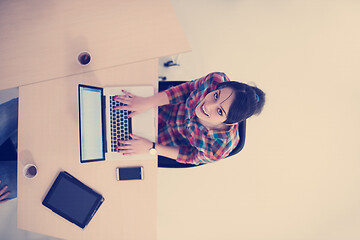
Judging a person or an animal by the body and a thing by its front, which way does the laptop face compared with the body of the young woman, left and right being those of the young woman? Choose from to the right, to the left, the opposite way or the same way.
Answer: the opposite way

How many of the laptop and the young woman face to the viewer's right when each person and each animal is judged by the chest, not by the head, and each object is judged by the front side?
1

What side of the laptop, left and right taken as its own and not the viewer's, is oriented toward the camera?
right

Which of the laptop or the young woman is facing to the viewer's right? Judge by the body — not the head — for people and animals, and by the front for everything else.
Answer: the laptop

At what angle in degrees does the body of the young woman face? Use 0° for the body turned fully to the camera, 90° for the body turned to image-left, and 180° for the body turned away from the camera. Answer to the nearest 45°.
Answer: approximately 90°
